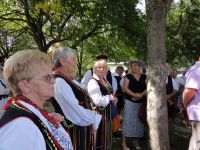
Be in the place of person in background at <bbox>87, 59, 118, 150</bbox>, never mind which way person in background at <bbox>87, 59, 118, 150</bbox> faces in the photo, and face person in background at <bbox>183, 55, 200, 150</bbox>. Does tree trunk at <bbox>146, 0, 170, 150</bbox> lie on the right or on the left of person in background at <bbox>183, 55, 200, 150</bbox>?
left

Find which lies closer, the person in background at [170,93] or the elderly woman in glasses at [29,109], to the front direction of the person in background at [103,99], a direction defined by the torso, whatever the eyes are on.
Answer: the elderly woman in glasses

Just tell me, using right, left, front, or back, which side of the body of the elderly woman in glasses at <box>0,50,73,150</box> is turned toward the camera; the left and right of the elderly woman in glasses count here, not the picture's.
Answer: right

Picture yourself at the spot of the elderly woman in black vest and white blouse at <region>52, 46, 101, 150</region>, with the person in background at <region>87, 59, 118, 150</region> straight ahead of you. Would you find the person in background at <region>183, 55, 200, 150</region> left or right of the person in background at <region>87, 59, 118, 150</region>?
right

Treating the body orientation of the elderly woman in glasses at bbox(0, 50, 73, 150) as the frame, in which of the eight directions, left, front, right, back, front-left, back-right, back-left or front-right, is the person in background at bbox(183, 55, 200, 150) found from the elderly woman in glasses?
front-left

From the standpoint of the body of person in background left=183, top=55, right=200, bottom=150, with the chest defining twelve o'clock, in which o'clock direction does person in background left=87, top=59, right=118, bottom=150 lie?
person in background left=87, top=59, right=118, bottom=150 is roughly at 11 o'clock from person in background left=183, top=55, right=200, bottom=150.

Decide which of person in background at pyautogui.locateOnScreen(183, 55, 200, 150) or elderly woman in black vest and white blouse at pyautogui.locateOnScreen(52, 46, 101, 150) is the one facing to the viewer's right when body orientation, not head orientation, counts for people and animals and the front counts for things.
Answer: the elderly woman in black vest and white blouse

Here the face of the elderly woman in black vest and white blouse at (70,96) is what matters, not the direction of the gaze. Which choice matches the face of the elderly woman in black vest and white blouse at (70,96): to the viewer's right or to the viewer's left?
to the viewer's right

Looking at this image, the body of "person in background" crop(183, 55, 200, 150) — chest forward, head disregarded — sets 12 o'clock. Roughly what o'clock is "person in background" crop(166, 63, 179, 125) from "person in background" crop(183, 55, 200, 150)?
"person in background" crop(166, 63, 179, 125) is roughly at 1 o'clock from "person in background" crop(183, 55, 200, 150).

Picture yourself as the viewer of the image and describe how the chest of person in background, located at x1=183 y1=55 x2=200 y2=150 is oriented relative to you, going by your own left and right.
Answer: facing away from the viewer and to the left of the viewer

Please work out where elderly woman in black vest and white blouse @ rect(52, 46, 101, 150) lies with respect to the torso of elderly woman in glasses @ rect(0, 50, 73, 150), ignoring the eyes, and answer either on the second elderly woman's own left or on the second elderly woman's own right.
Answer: on the second elderly woman's own left

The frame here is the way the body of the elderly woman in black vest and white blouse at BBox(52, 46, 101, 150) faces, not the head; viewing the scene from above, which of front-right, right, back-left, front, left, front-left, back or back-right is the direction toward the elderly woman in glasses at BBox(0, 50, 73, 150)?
right
